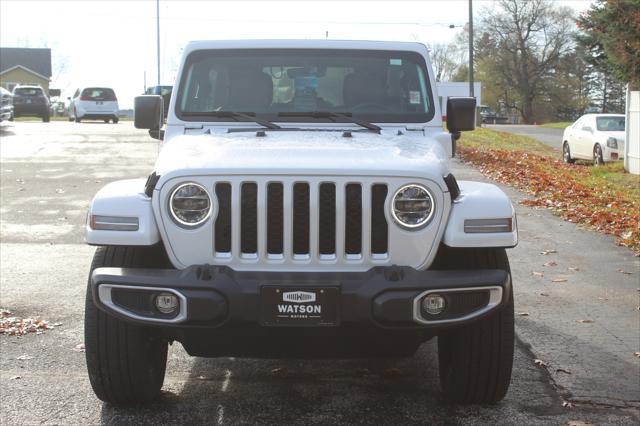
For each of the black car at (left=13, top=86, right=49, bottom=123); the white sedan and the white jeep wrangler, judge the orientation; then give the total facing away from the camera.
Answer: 1

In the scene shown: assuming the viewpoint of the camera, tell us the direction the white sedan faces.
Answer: facing the viewer and to the right of the viewer

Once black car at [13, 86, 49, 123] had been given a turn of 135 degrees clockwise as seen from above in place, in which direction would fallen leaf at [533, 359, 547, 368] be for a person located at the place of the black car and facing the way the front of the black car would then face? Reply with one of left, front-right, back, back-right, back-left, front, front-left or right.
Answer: front-right

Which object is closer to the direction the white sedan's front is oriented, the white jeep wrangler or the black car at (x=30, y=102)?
the white jeep wrangler

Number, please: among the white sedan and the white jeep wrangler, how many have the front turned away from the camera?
0

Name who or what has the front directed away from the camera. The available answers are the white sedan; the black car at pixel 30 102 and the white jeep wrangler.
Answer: the black car

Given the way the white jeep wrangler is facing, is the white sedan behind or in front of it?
behind

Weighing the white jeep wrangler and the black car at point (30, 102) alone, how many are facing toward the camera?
1

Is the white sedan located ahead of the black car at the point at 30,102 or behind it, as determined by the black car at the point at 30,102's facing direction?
behind

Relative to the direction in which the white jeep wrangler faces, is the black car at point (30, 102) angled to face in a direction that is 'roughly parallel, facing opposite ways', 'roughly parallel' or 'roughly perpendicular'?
roughly parallel, facing opposite ways

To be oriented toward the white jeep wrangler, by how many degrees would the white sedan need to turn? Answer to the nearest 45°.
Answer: approximately 45° to its right

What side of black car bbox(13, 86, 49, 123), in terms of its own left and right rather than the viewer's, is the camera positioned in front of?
back

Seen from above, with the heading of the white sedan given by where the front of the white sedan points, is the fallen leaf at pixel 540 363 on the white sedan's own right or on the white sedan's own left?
on the white sedan's own right

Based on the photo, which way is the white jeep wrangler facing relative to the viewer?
toward the camera

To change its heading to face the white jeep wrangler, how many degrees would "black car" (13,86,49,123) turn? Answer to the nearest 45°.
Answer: approximately 180°
